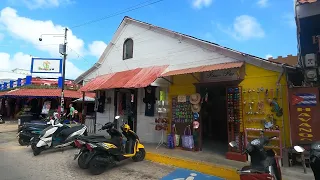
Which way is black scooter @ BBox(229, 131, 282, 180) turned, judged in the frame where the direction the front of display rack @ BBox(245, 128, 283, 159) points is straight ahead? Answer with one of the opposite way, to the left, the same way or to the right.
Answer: the opposite way

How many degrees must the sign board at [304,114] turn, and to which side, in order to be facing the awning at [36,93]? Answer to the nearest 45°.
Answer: approximately 90° to its right

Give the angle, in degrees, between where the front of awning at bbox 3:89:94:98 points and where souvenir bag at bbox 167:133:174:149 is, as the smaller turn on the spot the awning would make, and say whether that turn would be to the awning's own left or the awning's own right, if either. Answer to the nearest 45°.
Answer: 0° — it already faces it

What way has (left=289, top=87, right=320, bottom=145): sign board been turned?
toward the camera

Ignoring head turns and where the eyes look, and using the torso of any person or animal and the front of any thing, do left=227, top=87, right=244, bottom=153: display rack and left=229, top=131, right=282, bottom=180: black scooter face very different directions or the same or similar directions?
very different directions

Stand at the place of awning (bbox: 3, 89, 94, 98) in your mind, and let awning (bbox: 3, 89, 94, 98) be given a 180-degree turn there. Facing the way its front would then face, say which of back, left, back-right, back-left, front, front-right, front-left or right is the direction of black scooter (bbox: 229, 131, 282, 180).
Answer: back

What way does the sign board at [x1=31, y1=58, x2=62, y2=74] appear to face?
toward the camera

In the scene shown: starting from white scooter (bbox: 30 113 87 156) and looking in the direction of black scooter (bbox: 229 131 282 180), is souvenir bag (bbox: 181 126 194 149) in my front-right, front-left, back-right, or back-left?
front-left

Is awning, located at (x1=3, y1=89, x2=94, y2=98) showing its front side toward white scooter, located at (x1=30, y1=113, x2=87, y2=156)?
yes

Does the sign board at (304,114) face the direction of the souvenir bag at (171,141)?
no

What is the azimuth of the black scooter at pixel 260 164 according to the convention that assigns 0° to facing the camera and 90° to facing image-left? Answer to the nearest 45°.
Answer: approximately 225°
